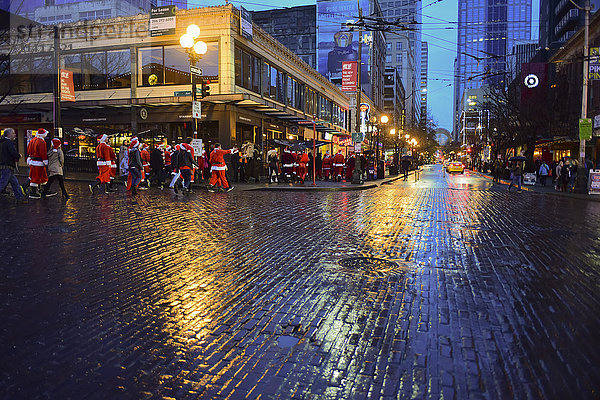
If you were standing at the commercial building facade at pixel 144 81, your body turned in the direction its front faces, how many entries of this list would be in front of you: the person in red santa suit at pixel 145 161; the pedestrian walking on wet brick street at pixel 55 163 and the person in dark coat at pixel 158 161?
3

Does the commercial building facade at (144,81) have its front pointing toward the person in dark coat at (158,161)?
yes

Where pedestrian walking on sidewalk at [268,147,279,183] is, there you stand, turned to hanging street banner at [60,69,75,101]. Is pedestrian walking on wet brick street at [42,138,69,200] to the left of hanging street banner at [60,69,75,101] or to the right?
left

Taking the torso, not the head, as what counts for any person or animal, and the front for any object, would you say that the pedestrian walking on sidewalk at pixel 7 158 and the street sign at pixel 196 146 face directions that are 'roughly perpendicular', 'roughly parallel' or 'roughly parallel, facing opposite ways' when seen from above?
roughly perpendicular

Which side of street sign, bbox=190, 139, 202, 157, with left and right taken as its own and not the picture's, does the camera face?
front

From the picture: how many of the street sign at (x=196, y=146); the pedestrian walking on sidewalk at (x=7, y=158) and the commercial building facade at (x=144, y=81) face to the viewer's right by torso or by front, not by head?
1

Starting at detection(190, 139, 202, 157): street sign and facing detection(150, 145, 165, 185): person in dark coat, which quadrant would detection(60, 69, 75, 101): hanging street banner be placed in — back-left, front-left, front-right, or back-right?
front-left

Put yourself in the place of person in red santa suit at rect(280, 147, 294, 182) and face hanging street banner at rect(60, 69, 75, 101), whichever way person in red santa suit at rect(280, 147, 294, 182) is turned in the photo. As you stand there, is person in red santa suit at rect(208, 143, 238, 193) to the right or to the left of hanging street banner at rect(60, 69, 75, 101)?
left

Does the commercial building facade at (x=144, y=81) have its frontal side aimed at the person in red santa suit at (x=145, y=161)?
yes

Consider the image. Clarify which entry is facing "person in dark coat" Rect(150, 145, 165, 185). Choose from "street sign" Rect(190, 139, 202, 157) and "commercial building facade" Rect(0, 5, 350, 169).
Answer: the commercial building facade

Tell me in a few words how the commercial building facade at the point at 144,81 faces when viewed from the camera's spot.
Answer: facing the viewer
